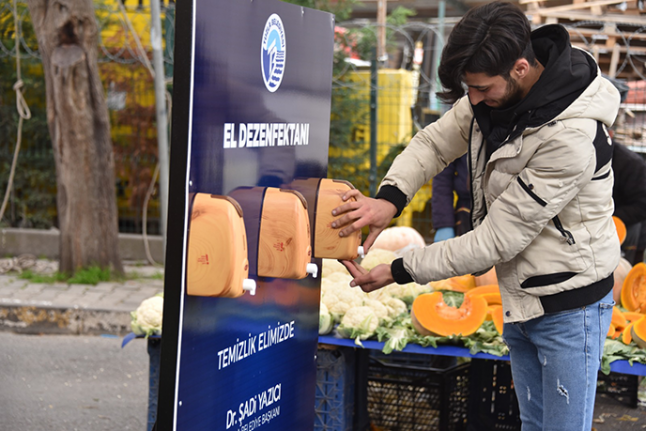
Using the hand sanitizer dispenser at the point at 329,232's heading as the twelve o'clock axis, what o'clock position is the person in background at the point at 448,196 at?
The person in background is roughly at 8 o'clock from the hand sanitizer dispenser.

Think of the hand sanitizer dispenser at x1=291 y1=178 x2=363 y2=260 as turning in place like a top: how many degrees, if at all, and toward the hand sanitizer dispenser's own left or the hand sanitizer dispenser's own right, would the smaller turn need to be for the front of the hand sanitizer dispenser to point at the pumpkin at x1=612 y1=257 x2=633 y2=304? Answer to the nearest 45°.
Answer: approximately 90° to the hand sanitizer dispenser's own left

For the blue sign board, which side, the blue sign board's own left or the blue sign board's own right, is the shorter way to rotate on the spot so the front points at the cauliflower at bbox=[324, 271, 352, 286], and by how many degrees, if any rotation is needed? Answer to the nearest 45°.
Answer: approximately 135° to the blue sign board's own left

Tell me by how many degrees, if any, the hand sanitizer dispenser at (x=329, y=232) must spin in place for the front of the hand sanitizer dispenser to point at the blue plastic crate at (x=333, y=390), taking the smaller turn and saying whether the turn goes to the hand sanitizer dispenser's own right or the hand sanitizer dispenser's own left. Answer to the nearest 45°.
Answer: approximately 135° to the hand sanitizer dispenser's own left

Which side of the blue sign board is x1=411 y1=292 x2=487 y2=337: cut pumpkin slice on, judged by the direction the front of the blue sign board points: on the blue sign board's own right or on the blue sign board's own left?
on the blue sign board's own left

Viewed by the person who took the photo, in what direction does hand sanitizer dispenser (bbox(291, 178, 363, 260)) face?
facing the viewer and to the right of the viewer

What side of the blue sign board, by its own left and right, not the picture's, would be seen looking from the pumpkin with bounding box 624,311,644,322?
left

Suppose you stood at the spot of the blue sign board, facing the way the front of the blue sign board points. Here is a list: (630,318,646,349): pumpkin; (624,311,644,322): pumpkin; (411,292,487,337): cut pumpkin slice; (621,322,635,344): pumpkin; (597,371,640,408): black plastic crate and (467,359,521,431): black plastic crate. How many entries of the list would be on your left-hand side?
6

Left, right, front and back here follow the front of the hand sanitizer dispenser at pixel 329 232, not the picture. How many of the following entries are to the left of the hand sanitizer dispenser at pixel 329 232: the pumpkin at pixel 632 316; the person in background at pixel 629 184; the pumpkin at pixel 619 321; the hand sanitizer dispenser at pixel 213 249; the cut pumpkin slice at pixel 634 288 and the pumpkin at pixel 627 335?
5

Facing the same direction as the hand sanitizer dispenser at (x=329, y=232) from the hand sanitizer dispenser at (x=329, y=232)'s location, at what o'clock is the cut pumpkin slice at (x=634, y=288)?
The cut pumpkin slice is roughly at 9 o'clock from the hand sanitizer dispenser.

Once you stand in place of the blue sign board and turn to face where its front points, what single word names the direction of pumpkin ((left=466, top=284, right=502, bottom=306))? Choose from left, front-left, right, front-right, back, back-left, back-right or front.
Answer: left

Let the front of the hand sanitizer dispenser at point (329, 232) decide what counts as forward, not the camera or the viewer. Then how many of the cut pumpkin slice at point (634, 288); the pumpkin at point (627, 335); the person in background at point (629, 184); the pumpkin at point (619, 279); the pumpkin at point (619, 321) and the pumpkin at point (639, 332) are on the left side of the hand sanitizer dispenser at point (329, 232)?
6

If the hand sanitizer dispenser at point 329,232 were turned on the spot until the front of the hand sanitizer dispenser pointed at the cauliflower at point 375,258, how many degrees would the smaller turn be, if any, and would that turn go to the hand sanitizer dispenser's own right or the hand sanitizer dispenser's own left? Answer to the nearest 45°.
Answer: approximately 135° to the hand sanitizer dispenser's own left
